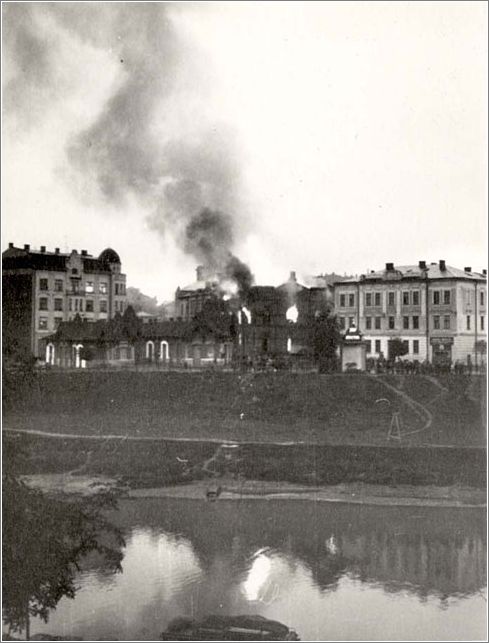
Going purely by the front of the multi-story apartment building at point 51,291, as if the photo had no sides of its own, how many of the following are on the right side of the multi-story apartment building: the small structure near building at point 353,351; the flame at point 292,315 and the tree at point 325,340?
0

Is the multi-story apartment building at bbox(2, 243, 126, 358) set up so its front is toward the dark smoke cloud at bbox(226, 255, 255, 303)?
no

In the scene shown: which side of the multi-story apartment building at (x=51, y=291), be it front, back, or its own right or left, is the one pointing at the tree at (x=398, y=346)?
left

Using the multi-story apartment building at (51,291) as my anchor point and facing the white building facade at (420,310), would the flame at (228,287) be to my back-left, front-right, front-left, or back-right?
front-left

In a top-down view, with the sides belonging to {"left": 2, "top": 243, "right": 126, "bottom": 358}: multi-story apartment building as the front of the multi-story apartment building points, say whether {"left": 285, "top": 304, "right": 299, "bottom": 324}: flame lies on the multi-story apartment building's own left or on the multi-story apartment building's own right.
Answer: on the multi-story apartment building's own left

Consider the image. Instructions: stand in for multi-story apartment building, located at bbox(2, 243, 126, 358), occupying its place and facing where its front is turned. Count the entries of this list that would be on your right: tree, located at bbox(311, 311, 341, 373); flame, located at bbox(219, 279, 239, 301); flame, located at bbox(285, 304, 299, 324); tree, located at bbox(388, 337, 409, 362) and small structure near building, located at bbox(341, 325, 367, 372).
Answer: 0

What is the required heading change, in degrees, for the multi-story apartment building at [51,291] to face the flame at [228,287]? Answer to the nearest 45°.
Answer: approximately 90° to its left

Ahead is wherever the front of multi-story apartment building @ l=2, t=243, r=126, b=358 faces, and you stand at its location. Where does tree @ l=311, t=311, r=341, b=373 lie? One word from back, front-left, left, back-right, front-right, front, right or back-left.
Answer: left

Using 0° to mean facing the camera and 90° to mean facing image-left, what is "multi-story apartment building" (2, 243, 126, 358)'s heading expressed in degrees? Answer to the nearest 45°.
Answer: approximately 315°

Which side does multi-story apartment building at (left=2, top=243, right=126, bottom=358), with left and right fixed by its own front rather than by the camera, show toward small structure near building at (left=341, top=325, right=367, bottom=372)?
left

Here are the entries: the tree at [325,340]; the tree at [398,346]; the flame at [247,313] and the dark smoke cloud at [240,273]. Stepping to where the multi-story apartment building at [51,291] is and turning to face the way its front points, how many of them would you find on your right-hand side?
0
